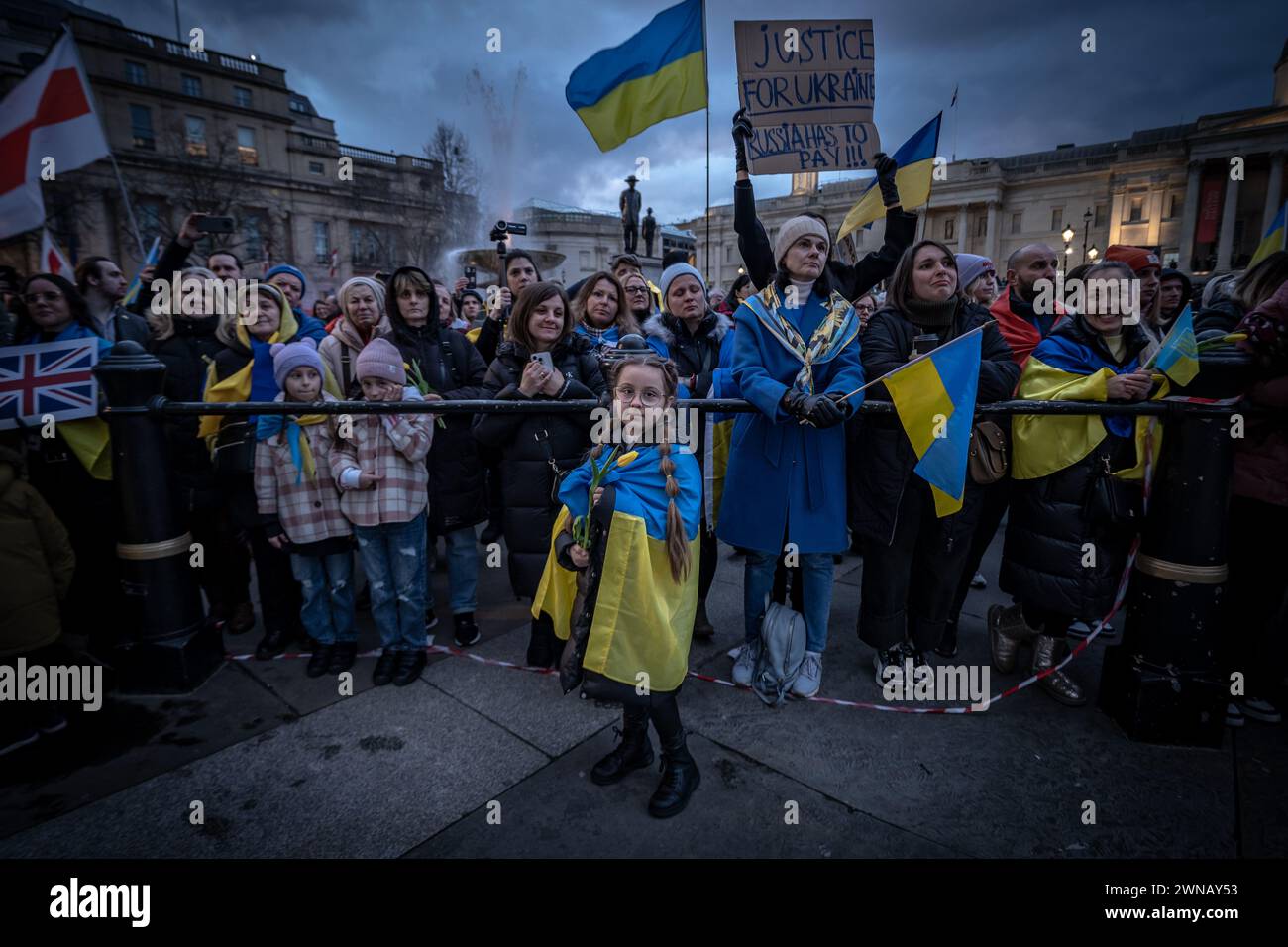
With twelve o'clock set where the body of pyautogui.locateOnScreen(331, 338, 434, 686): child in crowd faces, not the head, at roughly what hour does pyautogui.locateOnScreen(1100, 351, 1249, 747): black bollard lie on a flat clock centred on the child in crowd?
The black bollard is roughly at 10 o'clock from the child in crowd.

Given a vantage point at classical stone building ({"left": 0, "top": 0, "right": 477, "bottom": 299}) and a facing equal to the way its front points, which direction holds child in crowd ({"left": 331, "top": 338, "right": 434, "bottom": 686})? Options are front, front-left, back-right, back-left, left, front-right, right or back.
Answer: front-right

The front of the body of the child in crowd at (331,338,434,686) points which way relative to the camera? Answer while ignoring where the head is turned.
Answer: toward the camera

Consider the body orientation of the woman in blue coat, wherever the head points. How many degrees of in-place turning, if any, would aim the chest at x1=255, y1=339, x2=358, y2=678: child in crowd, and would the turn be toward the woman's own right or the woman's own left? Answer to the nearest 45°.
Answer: approximately 90° to the woman's own right

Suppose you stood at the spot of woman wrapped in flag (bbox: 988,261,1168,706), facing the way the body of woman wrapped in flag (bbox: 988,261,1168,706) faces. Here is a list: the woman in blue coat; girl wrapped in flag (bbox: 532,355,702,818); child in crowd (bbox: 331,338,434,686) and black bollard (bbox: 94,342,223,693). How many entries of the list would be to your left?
0

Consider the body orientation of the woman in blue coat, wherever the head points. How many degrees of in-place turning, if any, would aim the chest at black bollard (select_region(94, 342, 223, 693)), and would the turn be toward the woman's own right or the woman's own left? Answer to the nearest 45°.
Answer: approximately 90° to the woman's own right

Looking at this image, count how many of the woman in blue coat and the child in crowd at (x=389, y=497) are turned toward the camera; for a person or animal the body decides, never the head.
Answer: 2

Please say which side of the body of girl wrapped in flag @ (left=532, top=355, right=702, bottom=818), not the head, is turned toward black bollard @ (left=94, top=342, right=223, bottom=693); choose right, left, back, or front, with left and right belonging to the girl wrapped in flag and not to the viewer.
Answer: right

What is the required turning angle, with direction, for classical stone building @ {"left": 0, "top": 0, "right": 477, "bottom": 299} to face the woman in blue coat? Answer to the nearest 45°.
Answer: approximately 45° to its right

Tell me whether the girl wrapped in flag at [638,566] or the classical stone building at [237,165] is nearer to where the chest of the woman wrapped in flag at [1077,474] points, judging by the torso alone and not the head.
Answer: the girl wrapped in flag

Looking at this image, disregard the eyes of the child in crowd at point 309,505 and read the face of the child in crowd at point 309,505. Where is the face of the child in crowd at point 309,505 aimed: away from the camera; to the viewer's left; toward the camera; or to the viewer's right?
toward the camera

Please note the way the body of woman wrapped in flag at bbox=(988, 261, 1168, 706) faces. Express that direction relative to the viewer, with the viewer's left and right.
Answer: facing the viewer and to the right of the viewer

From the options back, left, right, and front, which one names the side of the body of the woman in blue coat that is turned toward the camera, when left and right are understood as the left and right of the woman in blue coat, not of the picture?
front

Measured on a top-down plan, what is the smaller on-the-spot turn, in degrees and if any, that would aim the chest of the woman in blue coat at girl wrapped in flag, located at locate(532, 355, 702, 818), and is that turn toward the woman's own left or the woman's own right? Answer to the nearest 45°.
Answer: approximately 45° to the woman's own right

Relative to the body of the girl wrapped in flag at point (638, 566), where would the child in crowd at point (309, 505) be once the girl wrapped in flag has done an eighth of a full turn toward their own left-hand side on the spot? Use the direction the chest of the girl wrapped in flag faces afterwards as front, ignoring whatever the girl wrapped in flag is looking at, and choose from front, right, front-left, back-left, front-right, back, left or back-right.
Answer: back-right
